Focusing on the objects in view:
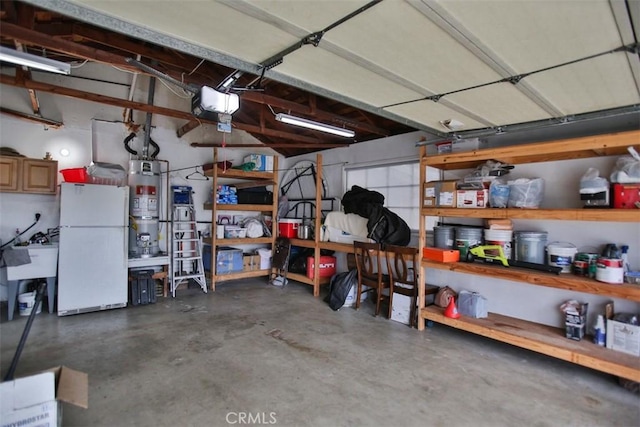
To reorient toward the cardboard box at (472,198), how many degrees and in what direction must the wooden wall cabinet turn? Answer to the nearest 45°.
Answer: approximately 45° to its left

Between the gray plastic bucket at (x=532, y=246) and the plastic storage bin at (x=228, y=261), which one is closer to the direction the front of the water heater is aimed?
the gray plastic bucket

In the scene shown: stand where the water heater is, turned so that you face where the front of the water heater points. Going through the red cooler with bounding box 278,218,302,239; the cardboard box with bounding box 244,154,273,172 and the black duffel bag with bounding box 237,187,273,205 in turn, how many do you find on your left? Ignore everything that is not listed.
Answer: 3

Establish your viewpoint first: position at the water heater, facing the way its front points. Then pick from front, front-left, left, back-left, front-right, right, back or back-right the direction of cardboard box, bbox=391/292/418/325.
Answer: front-left

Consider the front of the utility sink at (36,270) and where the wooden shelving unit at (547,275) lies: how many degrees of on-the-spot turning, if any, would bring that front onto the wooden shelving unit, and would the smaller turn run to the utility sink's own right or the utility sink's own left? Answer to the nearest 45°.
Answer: approximately 45° to the utility sink's own left

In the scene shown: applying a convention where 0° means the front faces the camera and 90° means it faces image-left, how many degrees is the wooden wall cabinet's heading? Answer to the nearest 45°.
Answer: approximately 0°

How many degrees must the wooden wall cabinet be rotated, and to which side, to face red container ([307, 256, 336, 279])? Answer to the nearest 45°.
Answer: approximately 45° to its left

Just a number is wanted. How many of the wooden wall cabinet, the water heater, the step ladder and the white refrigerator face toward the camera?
4

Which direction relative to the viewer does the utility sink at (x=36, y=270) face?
toward the camera

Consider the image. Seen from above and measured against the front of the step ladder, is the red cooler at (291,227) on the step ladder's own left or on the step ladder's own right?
on the step ladder's own left

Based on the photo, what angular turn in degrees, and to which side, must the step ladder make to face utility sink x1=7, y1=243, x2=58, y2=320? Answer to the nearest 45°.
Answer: approximately 45° to its right

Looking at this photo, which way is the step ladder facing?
toward the camera

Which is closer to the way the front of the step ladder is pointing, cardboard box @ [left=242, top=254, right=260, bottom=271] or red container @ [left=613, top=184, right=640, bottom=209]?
the red container

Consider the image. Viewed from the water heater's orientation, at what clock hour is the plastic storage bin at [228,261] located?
The plastic storage bin is roughly at 9 o'clock from the water heater.
